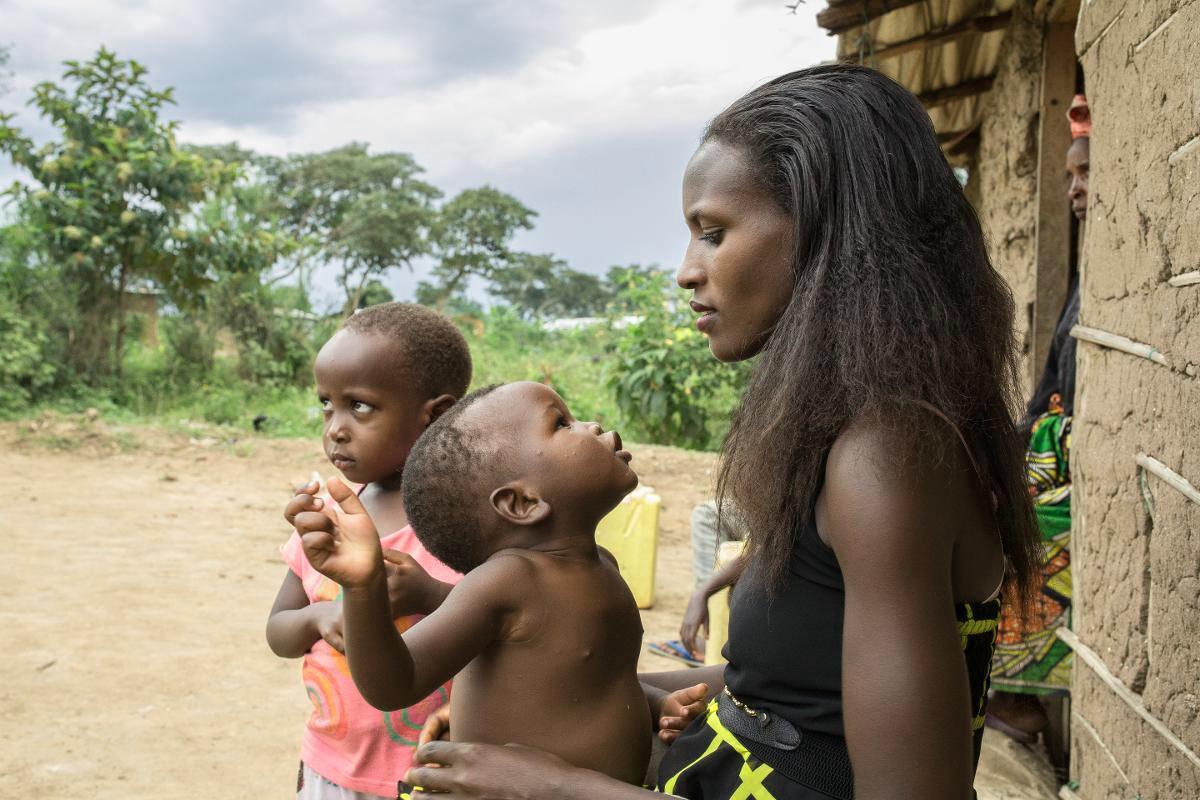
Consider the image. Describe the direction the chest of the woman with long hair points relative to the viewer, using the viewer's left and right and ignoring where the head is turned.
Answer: facing to the left of the viewer

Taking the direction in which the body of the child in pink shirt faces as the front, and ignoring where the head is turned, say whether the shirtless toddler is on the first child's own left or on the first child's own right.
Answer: on the first child's own left

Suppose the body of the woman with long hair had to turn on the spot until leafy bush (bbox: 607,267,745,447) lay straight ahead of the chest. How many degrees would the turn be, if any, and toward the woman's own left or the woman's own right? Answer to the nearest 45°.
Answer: approximately 90° to the woman's own right

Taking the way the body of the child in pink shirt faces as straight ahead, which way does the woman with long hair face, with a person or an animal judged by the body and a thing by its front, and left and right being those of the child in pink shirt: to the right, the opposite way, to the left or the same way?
to the right

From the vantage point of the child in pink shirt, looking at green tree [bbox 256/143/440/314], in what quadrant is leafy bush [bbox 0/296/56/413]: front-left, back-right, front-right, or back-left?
front-left

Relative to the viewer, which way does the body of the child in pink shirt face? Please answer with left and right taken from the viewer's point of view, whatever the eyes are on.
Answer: facing the viewer and to the left of the viewer

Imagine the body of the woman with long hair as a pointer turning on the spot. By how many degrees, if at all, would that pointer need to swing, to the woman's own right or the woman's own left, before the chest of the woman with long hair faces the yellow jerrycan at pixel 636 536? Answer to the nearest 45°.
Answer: approximately 90° to the woman's own right

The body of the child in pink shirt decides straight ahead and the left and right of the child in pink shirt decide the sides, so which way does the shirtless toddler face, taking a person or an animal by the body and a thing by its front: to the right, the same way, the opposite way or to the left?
to the left

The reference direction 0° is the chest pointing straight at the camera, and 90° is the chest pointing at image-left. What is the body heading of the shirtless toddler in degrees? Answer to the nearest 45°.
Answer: approximately 315°

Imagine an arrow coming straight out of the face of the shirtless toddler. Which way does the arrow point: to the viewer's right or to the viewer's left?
to the viewer's right

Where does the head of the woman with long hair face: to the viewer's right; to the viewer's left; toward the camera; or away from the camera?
to the viewer's left

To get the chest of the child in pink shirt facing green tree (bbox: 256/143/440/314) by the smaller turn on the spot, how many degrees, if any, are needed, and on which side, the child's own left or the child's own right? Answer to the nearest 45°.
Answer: approximately 135° to the child's own right

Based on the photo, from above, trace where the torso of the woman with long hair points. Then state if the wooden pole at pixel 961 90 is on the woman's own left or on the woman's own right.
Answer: on the woman's own right

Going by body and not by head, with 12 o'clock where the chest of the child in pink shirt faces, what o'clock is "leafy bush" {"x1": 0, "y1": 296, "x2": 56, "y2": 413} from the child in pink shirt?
The leafy bush is roughly at 4 o'clock from the child in pink shirt.

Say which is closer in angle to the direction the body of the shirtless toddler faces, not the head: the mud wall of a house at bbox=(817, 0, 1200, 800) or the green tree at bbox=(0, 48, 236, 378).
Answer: the mud wall of a house
